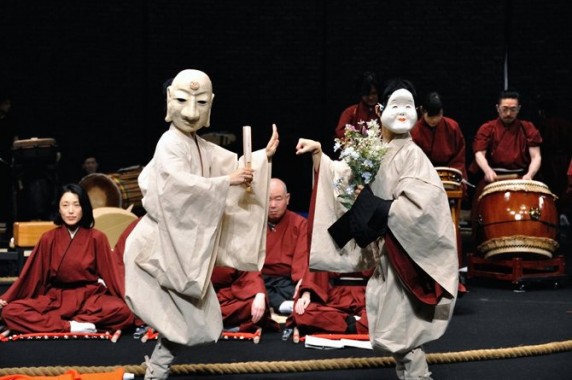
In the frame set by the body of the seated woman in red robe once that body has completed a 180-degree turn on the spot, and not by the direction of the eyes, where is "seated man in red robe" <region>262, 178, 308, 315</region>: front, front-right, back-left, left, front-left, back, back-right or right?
right

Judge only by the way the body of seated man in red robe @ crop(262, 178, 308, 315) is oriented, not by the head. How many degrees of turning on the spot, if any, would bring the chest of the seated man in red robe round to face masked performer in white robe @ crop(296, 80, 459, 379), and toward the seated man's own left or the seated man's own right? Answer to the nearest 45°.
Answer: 0° — they already face them

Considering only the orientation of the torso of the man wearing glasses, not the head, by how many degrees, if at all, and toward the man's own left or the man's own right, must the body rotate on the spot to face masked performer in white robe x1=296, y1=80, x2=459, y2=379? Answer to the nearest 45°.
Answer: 0° — they already face them

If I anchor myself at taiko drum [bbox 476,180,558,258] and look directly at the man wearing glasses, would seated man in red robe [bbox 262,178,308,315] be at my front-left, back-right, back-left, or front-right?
back-left

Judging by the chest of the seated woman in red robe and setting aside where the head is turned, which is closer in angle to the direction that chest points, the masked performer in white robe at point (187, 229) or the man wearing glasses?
the masked performer in white robe

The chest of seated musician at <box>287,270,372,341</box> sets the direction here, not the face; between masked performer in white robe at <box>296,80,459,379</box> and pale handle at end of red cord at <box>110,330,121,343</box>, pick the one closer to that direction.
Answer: the masked performer in white robe

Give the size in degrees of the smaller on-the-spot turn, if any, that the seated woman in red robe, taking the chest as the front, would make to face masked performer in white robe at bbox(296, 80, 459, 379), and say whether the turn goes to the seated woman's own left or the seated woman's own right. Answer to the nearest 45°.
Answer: approximately 45° to the seated woman's own left

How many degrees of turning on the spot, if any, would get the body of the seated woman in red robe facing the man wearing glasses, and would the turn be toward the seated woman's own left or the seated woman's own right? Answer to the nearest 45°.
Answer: approximately 90° to the seated woman's own left

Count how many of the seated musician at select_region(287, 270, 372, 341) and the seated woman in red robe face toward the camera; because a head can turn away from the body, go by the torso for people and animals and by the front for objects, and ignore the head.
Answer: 2

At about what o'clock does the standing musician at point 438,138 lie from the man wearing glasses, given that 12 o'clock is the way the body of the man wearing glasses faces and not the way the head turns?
The standing musician is roughly at 2 o'clock from the man wearing glasses.
